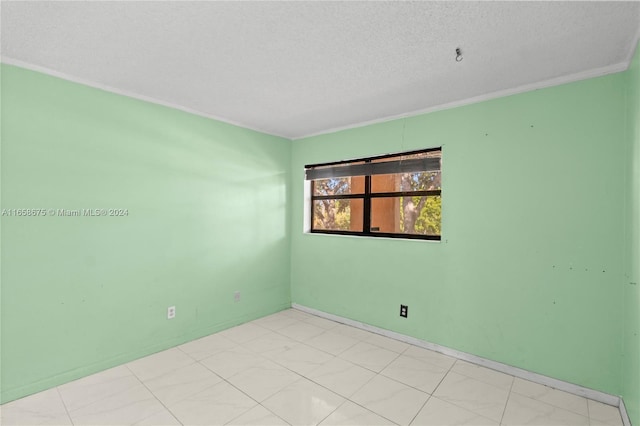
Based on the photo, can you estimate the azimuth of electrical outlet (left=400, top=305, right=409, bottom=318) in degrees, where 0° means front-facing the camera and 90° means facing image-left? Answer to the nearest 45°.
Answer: approximately 45°
